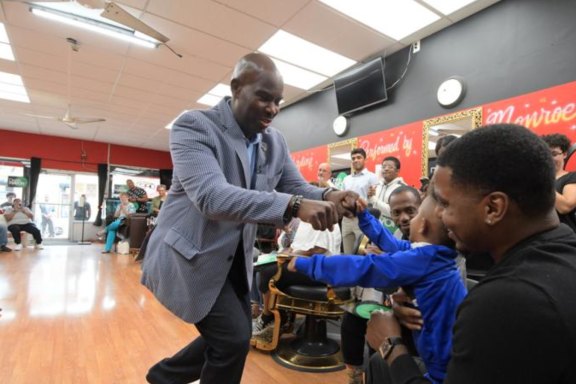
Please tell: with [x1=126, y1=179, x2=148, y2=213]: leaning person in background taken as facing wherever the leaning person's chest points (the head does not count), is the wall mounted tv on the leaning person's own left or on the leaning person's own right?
on the leaning person's own left

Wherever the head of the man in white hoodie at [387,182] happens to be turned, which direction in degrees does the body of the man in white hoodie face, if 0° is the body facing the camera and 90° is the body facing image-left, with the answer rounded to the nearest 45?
approximately 45°

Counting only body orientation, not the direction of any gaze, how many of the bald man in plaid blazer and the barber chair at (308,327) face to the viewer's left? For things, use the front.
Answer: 1

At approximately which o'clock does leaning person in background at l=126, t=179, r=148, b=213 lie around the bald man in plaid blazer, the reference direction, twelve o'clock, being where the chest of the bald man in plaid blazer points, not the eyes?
The leaning person in background is roughly at 7 o'clock from the bald man in plaid blazer.

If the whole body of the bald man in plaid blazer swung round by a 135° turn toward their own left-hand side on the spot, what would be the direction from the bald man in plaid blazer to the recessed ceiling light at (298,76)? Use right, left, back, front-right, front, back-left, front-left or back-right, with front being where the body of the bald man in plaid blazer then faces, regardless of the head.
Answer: front

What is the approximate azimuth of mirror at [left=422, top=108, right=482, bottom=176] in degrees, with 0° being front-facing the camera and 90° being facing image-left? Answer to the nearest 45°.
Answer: approximately 45°

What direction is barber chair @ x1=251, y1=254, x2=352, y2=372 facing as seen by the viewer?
to the viewer's left
